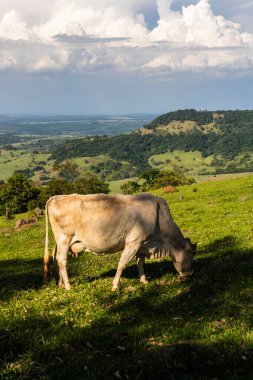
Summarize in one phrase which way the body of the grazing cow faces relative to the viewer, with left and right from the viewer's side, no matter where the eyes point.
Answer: facing to the right of the viewer
